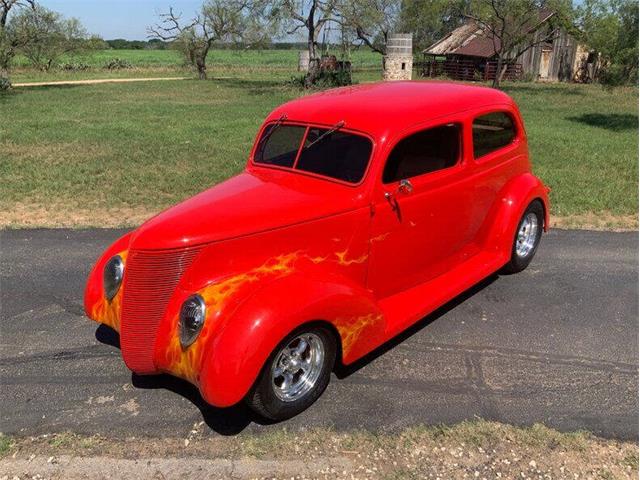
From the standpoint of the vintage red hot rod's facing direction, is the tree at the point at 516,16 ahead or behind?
behind

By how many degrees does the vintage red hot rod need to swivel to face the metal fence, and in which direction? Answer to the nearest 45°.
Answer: approximately 135° to its right

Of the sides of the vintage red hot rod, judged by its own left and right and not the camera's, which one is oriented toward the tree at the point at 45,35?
right

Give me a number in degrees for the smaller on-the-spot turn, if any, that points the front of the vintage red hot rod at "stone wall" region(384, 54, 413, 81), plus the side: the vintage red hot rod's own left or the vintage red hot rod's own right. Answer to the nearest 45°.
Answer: approximately 135° to the vintage red hot rod's own right

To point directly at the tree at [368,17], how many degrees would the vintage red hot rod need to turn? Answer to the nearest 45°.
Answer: approximately 135° to its right

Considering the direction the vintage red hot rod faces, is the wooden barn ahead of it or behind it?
behind

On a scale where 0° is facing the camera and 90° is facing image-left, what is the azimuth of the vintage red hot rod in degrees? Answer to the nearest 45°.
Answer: approximately 45°

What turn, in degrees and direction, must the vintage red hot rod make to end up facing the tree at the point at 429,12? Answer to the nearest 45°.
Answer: approximately 135° to its right

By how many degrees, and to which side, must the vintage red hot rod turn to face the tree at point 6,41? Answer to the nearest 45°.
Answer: approximately 90° to its right
